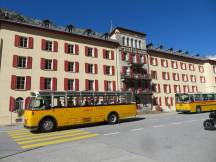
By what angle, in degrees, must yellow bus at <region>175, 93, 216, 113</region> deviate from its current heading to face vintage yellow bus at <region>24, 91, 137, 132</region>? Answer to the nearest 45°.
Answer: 0° — it already faces it

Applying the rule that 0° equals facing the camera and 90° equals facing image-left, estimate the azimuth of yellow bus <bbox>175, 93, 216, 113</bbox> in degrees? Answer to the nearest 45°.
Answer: approximately 45°
